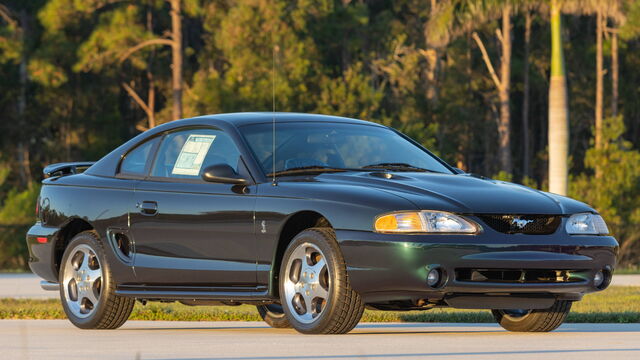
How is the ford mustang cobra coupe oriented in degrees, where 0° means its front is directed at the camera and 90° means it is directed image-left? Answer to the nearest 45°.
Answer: approximately 315°
